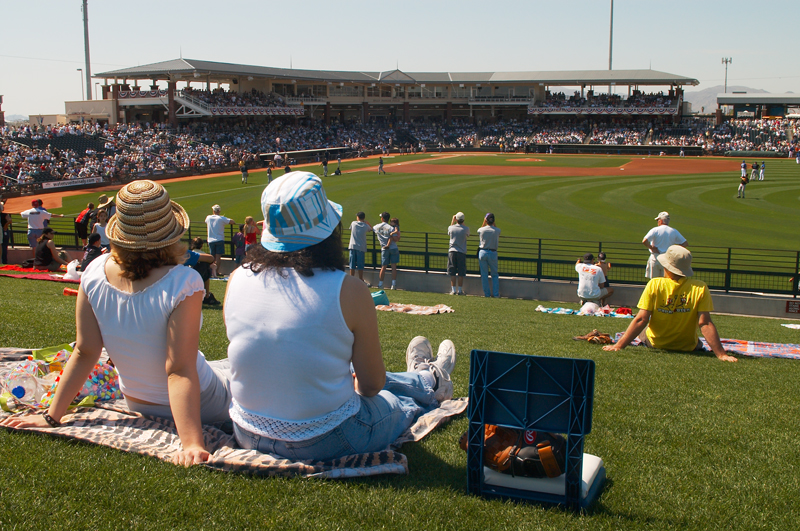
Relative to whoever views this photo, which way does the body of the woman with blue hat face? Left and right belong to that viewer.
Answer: facing away from the viewer and to the right of the viewer

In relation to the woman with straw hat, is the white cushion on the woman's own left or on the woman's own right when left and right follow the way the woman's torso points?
on the woman's own right

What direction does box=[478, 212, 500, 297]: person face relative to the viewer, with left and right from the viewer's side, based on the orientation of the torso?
facing away from the viewer

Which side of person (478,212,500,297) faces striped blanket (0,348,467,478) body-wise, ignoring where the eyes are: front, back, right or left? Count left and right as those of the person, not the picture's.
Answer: back

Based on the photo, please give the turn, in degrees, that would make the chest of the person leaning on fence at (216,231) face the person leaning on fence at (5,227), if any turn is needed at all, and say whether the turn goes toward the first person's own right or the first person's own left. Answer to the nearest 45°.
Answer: approximately 45° to the first person's own left

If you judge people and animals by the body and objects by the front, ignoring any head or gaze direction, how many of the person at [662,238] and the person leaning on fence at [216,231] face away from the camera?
2

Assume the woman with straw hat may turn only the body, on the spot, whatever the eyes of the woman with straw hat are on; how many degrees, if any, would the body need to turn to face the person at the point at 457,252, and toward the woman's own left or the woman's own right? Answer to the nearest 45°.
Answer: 0° — they already face them

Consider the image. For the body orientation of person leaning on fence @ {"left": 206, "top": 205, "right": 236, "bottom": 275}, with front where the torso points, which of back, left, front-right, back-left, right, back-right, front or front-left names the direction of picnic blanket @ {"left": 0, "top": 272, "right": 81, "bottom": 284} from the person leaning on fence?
back-left

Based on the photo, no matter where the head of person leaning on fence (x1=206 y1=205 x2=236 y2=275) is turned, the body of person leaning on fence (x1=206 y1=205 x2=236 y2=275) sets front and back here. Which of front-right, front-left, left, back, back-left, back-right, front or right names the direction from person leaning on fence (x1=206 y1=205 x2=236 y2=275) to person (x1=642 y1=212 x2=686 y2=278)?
back-right

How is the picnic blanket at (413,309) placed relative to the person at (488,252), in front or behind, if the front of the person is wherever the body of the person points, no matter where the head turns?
behind
